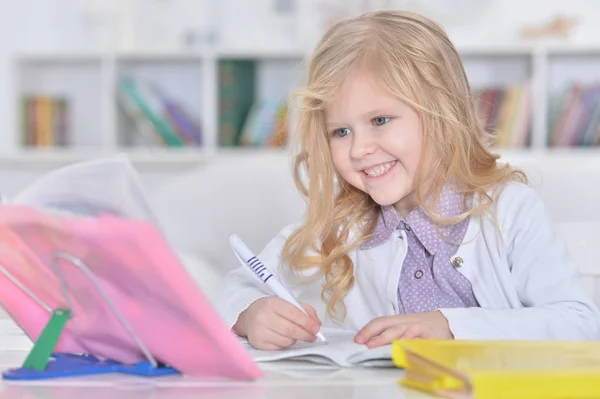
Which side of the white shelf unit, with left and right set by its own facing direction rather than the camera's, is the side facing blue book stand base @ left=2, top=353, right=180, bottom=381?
front

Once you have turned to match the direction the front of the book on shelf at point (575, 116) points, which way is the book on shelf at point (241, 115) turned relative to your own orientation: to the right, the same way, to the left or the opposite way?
the same way

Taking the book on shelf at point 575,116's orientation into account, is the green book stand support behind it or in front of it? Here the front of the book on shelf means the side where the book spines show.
in front

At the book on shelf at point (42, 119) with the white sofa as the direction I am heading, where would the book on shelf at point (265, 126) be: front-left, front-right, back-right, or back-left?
front-left

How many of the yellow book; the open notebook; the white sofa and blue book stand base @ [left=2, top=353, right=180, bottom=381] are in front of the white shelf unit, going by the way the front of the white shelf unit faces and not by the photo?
4

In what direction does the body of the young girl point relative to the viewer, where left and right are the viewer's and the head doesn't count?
facing the viewer and to the left of the viewer

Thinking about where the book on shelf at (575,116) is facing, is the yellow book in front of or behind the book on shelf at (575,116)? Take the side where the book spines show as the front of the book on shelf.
in front

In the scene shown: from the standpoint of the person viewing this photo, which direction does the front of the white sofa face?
facing the viewer

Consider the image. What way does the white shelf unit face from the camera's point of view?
toward the camera

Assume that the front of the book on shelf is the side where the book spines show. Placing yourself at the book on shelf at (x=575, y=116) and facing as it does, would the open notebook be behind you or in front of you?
in front

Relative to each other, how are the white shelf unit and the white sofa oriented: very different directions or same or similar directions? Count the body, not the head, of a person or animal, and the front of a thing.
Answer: same or similar directions

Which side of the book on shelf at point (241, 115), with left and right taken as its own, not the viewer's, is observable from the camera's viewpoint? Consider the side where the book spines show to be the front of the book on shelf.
front

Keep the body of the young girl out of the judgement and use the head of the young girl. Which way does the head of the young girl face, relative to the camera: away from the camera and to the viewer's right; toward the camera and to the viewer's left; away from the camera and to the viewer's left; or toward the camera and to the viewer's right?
toward the camera and to the viewer's left
